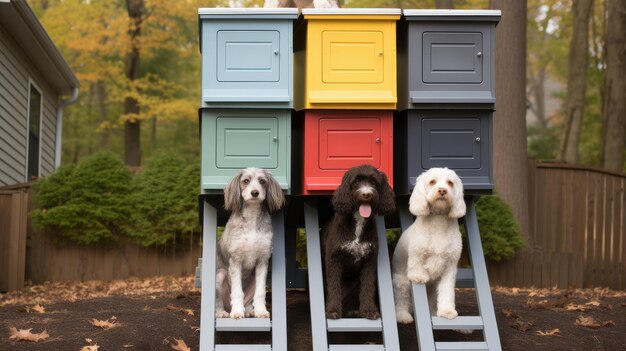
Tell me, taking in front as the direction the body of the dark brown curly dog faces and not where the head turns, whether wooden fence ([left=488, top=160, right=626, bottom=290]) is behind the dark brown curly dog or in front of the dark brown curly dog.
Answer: behind

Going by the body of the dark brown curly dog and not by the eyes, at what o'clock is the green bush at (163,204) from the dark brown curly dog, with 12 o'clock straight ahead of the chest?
The green bush is roughly at 5 o'clock from the dark brown curly dog.

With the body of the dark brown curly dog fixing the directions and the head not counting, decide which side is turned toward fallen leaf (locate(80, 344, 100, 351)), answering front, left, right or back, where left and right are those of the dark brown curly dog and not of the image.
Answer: right

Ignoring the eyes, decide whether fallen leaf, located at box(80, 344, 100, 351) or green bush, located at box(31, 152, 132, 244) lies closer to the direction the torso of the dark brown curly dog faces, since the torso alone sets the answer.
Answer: the fallen leaf

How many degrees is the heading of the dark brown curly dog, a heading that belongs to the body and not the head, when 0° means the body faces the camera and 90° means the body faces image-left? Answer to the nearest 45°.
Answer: approximately 0°

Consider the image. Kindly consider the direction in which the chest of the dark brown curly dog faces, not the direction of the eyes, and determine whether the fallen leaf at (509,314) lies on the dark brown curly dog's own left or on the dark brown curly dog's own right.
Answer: on the dark brown curly dog's own left

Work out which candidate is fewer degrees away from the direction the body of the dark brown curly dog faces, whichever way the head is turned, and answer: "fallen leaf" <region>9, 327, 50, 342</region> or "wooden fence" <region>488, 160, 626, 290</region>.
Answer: the fallen leaf

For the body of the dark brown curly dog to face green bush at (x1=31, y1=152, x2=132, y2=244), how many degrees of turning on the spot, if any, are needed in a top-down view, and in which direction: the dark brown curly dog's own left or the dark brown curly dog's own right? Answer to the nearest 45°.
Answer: approximately 135° to the dark brown curly dog's own right

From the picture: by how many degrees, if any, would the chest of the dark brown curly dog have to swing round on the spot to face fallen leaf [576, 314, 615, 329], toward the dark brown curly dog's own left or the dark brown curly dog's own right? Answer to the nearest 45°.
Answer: approximately 135° to the dark brown curly dog's own left
